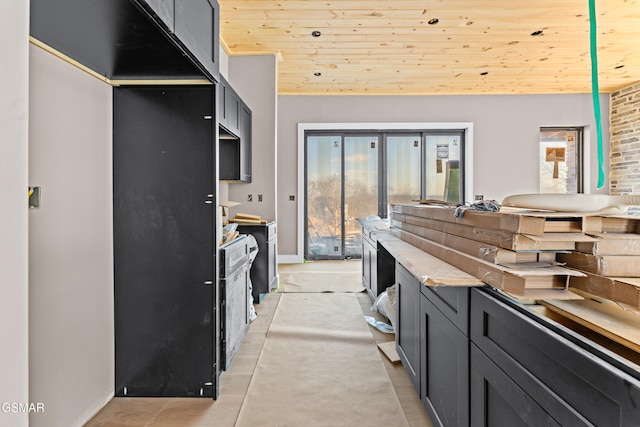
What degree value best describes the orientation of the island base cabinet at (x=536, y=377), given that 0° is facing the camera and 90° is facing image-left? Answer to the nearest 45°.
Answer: approximately 45°

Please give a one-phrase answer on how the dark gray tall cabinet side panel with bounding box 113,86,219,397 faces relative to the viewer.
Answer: facing to the right of the viewer

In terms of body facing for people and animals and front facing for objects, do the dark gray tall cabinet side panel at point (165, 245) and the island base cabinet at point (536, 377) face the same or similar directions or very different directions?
very different directions

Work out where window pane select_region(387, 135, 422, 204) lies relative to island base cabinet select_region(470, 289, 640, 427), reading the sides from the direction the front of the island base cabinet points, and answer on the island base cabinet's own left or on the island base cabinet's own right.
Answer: on the island base cabinet's own right

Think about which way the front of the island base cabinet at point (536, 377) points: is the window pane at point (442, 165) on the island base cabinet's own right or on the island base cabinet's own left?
on the island base cabinet's own right

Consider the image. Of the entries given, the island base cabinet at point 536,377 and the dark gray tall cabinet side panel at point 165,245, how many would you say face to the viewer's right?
1
